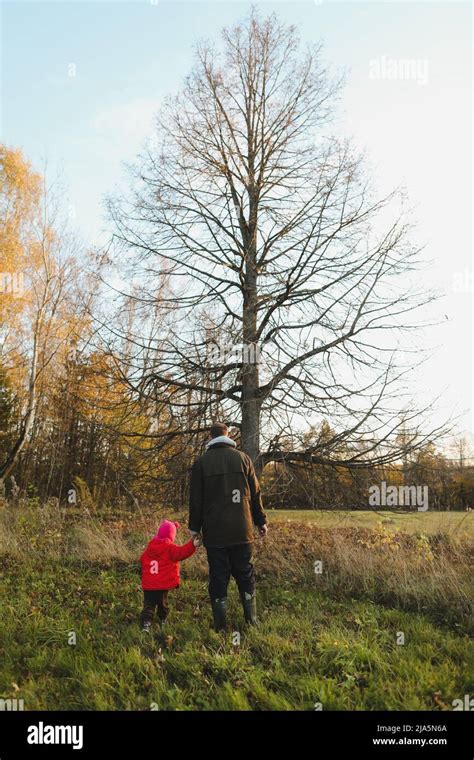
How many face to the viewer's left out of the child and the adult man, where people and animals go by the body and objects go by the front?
0

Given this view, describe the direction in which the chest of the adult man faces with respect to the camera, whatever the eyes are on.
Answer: away from the camera

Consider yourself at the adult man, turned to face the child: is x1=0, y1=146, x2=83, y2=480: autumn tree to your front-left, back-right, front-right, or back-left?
front-right

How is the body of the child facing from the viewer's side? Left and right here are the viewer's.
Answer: facing away from the viewer and to the right of the viewer

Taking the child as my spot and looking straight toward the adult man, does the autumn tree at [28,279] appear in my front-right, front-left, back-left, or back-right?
back-left

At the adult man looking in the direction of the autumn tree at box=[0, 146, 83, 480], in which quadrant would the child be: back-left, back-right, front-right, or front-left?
front-left

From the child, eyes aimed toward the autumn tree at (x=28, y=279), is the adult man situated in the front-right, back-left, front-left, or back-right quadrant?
back-right
